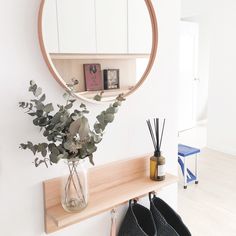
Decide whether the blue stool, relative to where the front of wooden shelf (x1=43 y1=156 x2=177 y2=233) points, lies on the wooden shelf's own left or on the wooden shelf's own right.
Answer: on the wooden shelf's own left

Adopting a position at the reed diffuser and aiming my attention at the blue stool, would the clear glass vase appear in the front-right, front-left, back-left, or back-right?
back-left

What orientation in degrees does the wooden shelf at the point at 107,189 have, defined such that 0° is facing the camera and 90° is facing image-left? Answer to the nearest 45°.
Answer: approximately 315°
